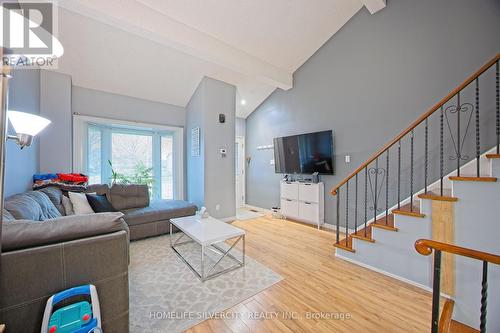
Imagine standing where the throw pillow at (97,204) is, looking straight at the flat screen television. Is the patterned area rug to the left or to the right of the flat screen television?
right

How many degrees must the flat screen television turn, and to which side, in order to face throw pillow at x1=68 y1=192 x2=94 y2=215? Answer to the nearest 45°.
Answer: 0° — it already faces it

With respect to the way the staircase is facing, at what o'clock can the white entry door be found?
The white entry door is roughly at 11 o'clock from the staircase.

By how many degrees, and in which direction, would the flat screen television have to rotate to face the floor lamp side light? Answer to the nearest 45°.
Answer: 0° — it already faces it

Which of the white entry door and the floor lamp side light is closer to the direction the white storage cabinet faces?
the floor lamp side light

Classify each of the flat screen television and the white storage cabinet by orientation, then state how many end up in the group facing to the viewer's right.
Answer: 0

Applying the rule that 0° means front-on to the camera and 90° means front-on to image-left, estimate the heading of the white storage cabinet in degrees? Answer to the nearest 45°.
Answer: approximately 45°

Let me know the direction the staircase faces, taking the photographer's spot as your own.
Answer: facing away from the viewer and to the left of the viewer
